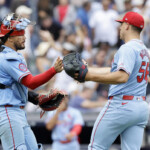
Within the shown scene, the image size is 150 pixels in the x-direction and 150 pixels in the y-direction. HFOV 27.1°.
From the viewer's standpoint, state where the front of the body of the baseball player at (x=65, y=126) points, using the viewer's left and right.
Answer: facing the viewer

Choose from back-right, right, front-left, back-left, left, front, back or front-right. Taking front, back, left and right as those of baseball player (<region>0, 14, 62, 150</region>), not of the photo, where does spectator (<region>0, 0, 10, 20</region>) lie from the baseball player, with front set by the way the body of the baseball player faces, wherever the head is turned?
left

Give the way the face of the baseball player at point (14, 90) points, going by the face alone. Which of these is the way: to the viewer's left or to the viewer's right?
to the viewer's right

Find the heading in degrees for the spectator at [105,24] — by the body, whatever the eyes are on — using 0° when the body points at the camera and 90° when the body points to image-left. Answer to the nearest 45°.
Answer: approximately 0°

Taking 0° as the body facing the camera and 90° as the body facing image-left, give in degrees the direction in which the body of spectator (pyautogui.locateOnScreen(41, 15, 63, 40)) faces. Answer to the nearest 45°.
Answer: approximately 45°

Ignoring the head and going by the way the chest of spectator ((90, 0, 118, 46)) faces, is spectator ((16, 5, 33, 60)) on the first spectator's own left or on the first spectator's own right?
on the first spectator's own right

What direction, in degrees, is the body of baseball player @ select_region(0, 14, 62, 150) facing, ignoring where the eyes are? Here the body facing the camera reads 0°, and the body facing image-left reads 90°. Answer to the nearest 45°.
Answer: approximately 270°

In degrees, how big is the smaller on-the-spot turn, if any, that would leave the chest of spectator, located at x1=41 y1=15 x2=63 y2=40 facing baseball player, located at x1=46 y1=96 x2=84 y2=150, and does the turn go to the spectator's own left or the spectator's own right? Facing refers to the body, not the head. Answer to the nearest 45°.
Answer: approximately 45° to the spectator's own left
